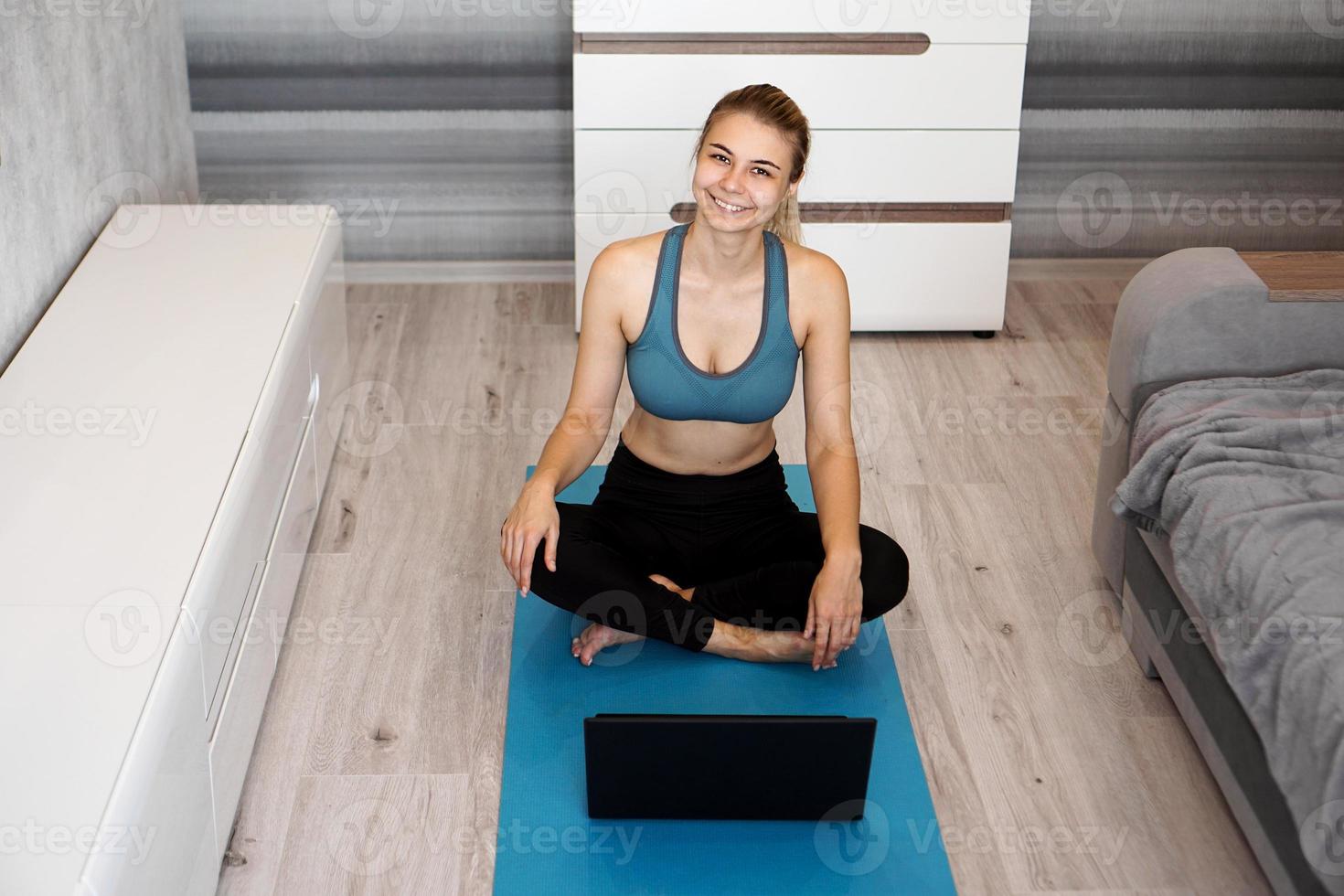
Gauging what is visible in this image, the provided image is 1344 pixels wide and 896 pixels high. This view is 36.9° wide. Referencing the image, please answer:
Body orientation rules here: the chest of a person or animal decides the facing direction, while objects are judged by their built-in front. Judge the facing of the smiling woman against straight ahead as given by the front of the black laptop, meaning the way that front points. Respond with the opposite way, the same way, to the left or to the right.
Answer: the opposite way

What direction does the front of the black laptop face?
away from the camera

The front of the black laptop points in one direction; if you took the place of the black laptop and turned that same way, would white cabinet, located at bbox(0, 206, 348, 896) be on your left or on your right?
on your left

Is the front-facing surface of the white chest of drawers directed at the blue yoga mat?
yes

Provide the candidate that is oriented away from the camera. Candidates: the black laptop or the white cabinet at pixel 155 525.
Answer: the black laptop

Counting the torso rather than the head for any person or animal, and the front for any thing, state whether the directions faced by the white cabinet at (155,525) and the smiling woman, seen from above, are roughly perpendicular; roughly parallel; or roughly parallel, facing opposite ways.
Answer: roughly perpendicular

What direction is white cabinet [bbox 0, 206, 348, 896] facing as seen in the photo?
to the viewer's right

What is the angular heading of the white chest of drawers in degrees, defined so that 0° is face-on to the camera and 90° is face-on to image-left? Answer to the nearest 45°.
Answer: approximately 0°

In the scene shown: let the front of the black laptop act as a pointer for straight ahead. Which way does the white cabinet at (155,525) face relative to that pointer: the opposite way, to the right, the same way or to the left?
to the right

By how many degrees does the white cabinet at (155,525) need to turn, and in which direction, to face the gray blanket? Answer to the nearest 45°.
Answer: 0° — it already faces it

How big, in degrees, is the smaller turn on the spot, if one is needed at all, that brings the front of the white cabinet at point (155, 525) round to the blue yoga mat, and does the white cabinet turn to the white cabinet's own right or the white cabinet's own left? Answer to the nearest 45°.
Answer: approximately 45° to the white cabinet's own right
